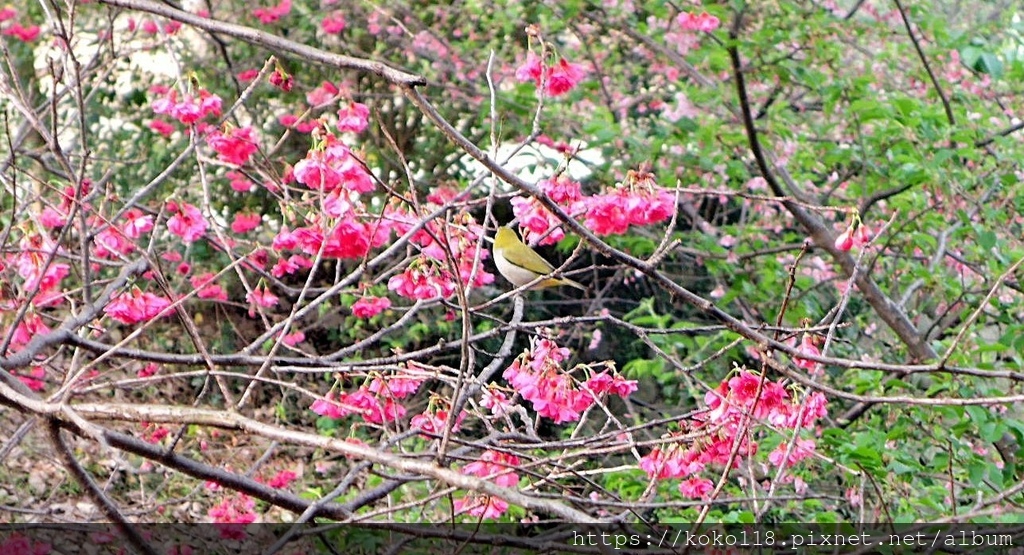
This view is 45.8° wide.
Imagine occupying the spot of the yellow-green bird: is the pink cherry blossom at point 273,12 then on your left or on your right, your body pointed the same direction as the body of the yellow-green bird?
on your right

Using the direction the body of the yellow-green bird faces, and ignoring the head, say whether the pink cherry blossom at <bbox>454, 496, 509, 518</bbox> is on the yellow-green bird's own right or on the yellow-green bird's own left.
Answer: on the yellow-green bird's own left

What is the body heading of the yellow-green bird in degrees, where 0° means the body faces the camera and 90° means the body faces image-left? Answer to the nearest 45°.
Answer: approximately 90°
